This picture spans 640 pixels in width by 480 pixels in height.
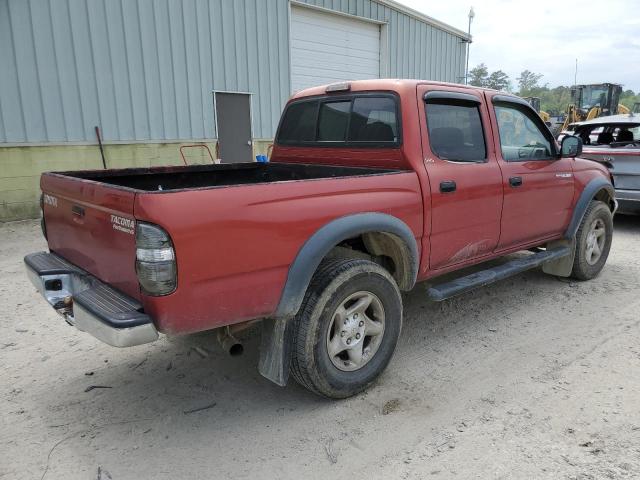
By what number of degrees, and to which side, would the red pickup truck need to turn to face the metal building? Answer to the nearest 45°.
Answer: approximately 90° to its left

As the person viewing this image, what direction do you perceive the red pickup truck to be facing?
facing away from the viewer and to the right of the viewer
